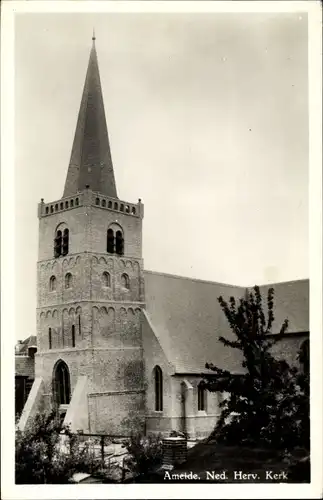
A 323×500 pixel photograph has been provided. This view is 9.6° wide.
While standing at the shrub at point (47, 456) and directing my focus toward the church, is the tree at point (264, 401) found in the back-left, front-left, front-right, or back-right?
front-right

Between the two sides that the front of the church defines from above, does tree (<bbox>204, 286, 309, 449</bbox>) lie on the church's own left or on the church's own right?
on the church's own left

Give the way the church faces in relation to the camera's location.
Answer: facing the viewer and to the left of the viewer

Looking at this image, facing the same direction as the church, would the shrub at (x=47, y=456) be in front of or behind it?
in front

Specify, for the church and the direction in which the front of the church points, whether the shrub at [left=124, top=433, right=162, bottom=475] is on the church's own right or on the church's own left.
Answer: on the church's own left
